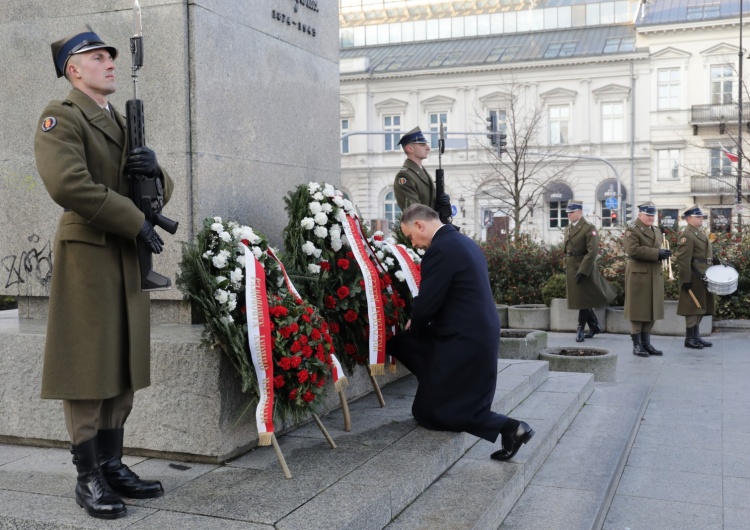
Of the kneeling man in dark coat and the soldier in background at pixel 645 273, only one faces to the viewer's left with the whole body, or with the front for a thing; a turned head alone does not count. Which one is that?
the kneeling man in dark coat

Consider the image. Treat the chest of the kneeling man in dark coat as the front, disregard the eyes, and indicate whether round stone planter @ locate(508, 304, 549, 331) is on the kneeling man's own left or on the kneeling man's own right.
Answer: on the kneeling man's own right

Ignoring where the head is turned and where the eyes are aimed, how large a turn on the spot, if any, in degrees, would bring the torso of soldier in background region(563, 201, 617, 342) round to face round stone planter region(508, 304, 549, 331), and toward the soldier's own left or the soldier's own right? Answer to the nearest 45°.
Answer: approximately 90° to the soldier's own right

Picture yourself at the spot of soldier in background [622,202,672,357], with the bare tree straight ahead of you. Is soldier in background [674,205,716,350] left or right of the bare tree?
right

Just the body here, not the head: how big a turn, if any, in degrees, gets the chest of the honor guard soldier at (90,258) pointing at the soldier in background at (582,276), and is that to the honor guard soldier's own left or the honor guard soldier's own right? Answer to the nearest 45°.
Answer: approximately 90° to the honor guard soldier's own left

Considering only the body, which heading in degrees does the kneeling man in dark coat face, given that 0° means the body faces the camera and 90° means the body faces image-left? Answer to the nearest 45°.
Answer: approximately 90°

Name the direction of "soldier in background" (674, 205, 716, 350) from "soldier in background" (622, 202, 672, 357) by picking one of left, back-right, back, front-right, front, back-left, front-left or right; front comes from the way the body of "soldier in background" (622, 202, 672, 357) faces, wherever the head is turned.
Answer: left

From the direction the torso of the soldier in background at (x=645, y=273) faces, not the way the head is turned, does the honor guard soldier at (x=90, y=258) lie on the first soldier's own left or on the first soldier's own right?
on the first soldier's own right

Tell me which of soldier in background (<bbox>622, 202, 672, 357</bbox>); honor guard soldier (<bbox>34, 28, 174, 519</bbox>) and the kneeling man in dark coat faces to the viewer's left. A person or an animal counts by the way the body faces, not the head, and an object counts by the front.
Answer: the kneeling man in dark coat

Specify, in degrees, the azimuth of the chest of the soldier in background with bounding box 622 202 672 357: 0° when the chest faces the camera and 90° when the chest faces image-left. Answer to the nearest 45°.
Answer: approximately 315°

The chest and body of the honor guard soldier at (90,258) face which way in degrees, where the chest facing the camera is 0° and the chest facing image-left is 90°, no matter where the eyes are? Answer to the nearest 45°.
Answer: approximately 315°
